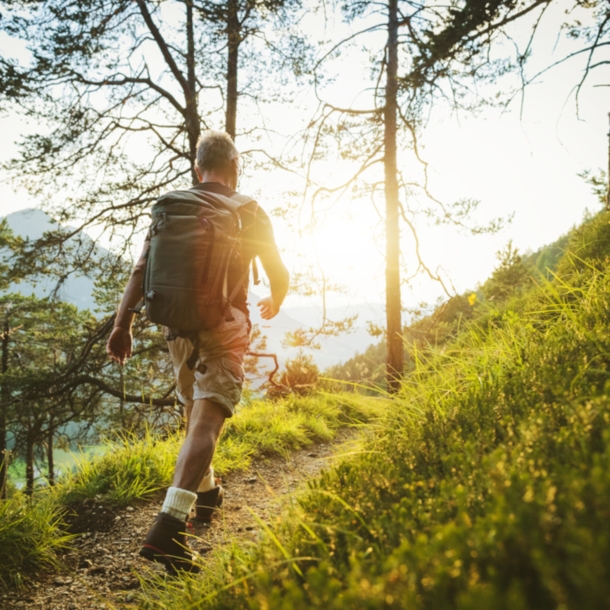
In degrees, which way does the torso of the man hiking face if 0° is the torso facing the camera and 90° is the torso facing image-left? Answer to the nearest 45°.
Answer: approximately 225°

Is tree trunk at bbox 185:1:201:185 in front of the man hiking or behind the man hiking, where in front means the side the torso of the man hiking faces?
in front

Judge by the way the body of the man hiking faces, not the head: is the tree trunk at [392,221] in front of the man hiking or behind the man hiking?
in front

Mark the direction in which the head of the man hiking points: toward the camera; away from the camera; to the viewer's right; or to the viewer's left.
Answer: away from the camera
